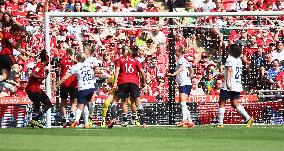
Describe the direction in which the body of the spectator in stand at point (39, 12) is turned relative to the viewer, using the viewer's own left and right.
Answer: facing the viewer

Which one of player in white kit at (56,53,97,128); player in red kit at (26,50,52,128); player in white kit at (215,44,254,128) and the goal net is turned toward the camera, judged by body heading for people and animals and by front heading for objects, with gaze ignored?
the goal net

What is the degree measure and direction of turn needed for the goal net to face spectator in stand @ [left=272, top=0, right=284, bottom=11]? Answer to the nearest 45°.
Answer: approximately 135° to its left

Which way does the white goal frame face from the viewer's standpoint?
toward the camera

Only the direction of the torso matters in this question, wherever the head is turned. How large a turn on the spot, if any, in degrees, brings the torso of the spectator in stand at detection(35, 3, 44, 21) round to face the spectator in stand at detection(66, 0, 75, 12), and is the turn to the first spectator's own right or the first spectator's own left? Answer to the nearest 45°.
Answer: approximately 135° to the first spectator's own left
